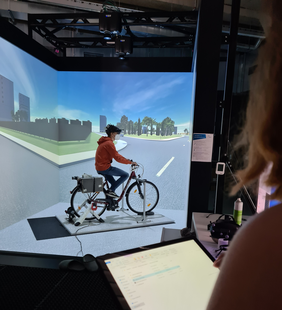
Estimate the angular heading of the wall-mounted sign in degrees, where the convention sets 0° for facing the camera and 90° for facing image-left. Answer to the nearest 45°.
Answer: approximately 0°

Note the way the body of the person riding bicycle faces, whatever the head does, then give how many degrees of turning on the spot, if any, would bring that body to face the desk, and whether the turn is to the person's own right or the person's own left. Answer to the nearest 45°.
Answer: approximately 90° to the person's own right

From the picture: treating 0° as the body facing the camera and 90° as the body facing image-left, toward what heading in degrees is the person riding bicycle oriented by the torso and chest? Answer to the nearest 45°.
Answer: approximately 270°

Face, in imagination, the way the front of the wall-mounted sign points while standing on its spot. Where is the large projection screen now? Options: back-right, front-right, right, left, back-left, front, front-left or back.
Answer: back-right

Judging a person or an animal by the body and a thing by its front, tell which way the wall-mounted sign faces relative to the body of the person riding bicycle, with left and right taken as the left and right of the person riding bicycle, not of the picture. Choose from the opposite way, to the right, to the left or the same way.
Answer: to the right

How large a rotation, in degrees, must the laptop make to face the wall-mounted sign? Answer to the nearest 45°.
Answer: approximately 135° to its left
